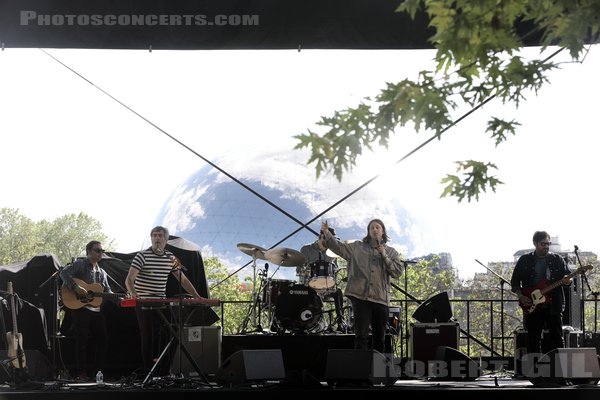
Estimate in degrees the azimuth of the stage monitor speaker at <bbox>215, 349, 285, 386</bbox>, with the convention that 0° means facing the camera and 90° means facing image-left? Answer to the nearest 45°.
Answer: approximately 135°

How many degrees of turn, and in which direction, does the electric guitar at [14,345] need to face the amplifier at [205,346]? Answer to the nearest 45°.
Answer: approximately 45° to its left

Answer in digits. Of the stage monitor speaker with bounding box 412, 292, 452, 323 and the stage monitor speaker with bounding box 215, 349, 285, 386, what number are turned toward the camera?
0

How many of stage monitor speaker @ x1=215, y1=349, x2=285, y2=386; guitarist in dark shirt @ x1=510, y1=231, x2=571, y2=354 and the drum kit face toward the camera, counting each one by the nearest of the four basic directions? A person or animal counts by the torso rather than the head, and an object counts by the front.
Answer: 2

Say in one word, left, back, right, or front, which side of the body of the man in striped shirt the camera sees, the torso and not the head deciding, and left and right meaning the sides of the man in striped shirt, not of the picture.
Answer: front

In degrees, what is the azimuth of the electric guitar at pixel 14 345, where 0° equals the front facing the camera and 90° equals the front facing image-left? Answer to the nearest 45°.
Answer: approximately 315°

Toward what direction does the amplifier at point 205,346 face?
toward the camera

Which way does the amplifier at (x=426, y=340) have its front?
toward the camera
